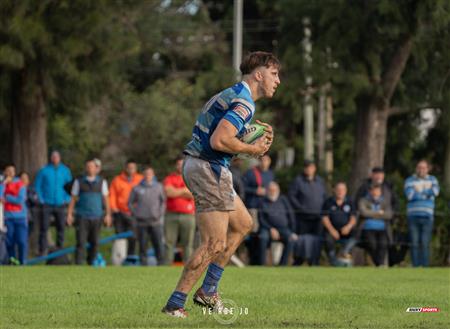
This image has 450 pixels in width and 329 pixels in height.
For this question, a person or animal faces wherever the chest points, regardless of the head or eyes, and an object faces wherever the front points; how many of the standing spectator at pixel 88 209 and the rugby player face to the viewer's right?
1

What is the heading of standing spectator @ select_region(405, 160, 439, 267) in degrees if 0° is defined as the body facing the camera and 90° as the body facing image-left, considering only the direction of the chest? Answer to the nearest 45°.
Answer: approximately 0°

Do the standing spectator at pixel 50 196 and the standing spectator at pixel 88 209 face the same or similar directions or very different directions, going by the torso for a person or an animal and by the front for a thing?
same or similar directions

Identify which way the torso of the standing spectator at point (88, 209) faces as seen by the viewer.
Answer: toward the camera

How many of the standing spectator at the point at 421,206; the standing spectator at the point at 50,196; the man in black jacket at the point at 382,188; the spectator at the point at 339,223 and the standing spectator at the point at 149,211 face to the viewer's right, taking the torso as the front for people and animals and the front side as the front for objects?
0

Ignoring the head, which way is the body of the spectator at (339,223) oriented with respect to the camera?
toward the camera

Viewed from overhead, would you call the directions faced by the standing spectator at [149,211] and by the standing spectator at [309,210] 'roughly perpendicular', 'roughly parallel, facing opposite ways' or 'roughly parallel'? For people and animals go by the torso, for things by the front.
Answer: roughly parallel

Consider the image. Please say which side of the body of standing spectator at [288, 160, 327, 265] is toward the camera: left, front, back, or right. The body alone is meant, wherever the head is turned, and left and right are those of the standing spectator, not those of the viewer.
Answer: front

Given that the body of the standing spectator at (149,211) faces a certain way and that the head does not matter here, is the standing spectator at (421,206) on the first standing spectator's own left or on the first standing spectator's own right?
on the first standing spectator's own left

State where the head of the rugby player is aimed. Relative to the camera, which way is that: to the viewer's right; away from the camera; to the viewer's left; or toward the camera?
to the viewer's right

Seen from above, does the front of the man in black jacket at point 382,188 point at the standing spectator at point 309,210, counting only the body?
no

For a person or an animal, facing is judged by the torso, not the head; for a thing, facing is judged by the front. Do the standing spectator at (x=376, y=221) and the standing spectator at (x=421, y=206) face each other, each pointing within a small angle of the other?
no

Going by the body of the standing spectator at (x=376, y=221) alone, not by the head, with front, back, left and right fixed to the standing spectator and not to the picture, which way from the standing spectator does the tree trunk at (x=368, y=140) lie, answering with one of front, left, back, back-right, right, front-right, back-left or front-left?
back

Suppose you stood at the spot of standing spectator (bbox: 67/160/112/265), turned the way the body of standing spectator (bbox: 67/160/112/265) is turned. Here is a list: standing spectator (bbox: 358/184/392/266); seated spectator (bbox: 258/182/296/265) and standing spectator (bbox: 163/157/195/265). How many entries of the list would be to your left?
3

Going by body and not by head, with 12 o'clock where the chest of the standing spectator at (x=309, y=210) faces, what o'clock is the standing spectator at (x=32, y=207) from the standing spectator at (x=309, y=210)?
the standing spectator at (x=32, y=207) is roughly at 3 o'clock from the standing spectator at (x=309, y=210).

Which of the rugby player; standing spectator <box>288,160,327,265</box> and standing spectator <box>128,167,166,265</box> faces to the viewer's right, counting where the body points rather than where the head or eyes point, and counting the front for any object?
the rugby player

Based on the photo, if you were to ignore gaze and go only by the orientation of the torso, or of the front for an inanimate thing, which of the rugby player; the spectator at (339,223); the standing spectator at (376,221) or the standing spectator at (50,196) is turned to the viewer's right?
the rugby player

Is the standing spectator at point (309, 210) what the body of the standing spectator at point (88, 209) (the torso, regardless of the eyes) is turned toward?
no

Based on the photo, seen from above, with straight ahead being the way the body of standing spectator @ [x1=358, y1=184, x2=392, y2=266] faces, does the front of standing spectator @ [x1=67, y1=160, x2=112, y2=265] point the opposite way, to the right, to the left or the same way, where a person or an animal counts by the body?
the same way

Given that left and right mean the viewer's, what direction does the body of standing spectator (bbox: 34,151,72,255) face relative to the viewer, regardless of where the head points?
facing the viewer

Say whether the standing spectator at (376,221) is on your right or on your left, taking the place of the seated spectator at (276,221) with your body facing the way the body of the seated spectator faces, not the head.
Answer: on your left

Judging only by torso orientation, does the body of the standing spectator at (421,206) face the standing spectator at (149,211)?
no
